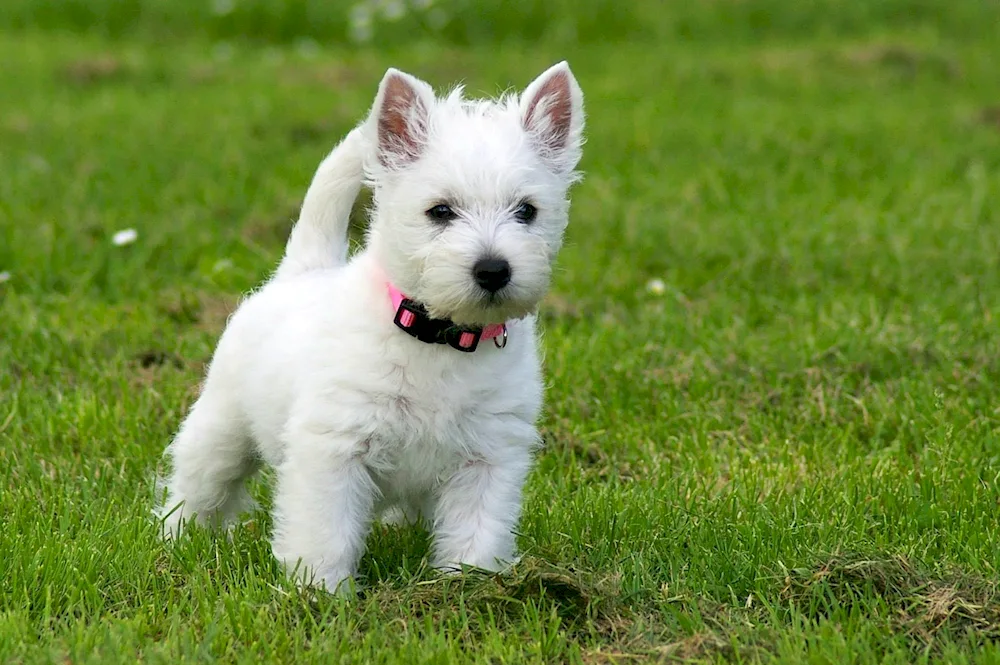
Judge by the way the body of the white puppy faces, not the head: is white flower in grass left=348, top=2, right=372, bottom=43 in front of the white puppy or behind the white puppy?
behind

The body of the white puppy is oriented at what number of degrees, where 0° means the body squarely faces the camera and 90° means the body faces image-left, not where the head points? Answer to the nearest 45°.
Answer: approximately 315°

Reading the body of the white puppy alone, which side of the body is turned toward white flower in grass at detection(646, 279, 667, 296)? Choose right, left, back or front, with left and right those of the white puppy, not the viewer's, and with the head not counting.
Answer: left

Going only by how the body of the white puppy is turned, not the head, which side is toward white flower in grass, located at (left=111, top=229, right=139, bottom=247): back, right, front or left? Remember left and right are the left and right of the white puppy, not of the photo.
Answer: back
